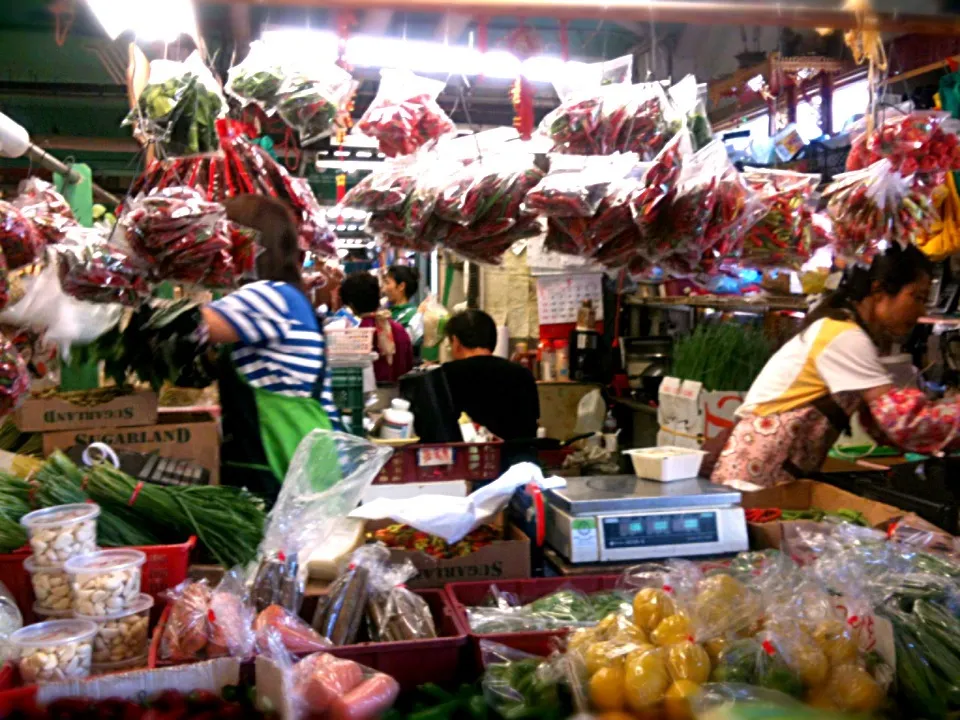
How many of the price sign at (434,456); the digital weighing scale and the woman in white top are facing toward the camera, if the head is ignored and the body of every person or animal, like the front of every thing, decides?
2

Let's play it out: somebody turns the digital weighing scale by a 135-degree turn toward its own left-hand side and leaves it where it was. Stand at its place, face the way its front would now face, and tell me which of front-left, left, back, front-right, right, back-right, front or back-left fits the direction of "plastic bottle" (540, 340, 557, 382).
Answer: front-left

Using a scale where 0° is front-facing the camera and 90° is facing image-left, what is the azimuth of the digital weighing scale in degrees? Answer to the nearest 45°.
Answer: approximately 0°

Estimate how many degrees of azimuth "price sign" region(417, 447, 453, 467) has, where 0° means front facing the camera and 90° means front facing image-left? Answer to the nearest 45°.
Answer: approximately 0°

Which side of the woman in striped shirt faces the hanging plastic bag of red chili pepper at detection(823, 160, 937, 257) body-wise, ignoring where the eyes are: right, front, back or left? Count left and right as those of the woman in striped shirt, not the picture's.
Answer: back

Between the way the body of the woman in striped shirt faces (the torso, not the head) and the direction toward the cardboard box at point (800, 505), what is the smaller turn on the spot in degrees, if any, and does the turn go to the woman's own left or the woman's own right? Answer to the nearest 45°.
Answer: approximately 180°

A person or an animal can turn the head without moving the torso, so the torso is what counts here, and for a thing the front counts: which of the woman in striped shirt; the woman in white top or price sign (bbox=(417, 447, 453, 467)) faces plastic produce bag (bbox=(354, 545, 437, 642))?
the price sign

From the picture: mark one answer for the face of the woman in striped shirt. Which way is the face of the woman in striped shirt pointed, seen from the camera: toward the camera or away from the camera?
away from the camera

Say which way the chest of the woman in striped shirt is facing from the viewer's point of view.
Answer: to the viewer's left
